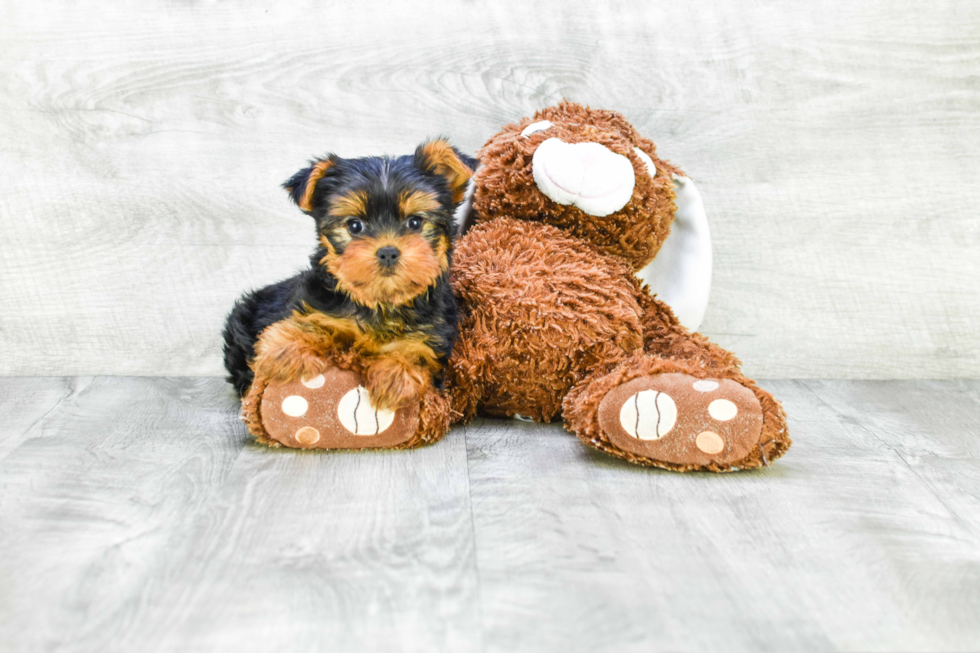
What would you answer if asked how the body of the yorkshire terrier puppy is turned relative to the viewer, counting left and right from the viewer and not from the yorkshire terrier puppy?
facing the viewer and to the right of the viewer
